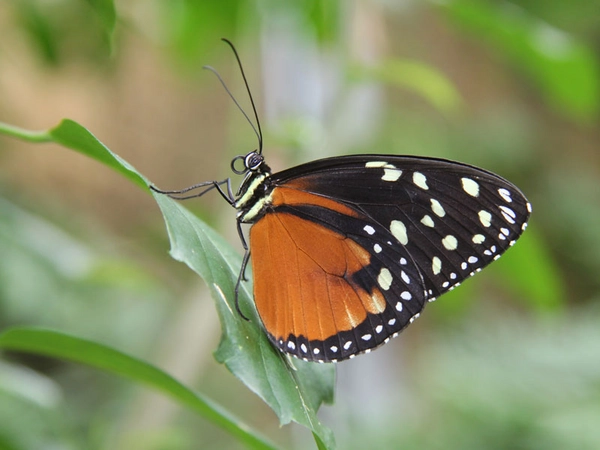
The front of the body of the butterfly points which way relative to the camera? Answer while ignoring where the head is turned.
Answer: to the viewer's left
